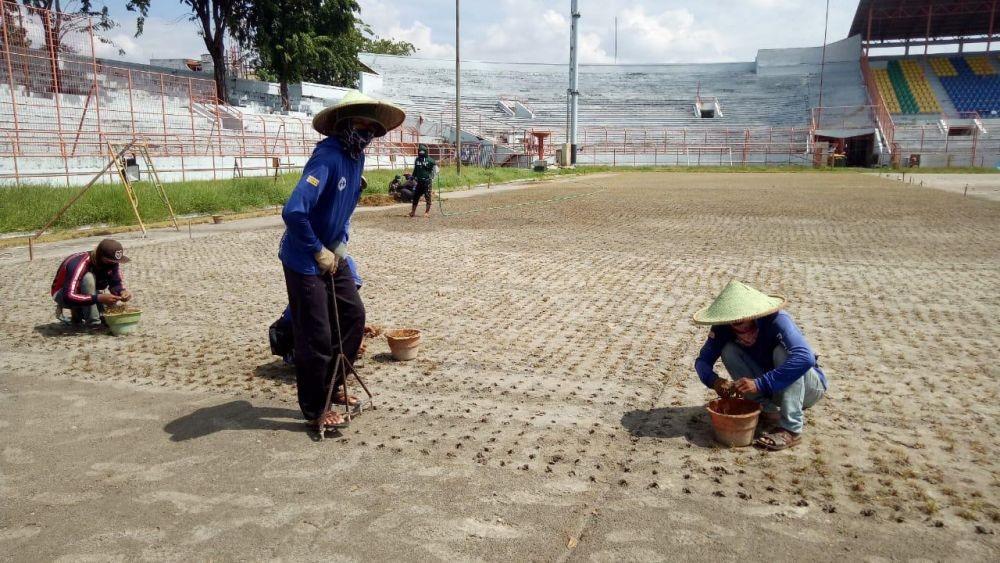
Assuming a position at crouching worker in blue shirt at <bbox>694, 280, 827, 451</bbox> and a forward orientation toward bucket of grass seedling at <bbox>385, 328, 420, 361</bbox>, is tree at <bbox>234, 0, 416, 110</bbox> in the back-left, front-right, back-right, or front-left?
front-right

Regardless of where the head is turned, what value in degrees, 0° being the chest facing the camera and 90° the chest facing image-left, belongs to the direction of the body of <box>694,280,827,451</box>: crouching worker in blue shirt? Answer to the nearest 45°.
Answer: approximately 45°

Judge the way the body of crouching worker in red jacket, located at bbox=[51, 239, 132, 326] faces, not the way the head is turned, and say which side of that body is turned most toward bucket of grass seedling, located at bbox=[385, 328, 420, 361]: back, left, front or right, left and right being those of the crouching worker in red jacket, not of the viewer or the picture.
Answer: front

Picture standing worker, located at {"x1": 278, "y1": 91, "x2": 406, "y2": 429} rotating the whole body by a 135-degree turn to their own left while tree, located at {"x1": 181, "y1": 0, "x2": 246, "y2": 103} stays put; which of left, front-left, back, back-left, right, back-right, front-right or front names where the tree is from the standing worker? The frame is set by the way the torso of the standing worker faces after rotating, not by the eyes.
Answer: front

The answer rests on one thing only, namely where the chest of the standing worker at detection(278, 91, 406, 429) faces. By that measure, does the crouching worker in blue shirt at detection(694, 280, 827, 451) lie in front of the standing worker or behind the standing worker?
in front

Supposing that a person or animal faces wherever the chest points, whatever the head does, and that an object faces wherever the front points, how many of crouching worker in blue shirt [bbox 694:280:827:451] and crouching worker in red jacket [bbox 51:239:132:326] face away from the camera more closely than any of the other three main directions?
0

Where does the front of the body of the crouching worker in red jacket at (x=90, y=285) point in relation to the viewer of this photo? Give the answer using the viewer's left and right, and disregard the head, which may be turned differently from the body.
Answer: facing the viewer and to the right of the viewer

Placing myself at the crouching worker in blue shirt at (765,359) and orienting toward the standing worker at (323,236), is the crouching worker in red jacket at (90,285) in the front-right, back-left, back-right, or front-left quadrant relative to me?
front-right

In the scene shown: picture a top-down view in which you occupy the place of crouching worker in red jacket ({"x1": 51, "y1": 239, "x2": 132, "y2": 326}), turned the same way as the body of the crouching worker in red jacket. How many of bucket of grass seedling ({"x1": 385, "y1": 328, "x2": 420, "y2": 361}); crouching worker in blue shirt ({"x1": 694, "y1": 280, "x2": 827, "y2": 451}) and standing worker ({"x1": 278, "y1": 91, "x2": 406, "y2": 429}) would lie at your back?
0

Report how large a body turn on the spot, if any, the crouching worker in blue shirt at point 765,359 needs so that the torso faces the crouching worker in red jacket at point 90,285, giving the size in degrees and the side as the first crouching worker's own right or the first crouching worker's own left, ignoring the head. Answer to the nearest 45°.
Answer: approximately 45° to the first crouching worker's own right

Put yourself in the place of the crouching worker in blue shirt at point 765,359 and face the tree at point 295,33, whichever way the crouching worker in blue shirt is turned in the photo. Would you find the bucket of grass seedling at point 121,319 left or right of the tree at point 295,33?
left

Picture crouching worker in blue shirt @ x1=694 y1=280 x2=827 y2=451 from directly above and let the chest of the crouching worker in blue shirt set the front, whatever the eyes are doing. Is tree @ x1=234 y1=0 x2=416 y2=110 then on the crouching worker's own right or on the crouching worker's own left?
on the crouching worker's own right

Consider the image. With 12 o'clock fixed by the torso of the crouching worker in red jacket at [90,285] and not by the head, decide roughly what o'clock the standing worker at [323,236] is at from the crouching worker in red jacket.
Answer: The standing worker is roughly at 1 o'clock from the crouching worker in red jacket.
